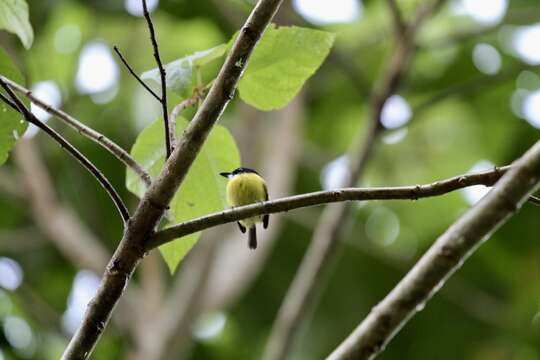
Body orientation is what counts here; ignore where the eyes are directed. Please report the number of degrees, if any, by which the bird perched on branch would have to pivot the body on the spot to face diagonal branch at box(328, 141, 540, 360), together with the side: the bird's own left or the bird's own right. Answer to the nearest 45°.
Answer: approximately 45° to the bird's own left

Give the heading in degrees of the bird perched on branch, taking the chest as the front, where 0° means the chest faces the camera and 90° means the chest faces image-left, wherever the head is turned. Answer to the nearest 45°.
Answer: approximately 45°
